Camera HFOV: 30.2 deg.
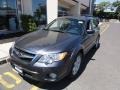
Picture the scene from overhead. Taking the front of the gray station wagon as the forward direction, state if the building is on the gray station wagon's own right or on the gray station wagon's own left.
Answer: on the gray station wagon's own right

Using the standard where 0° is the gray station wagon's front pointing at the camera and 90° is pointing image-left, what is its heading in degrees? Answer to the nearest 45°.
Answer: approximately 45°

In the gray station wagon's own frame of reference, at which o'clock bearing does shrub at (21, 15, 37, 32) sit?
The shrub is roughly at 4 o'clock from the gray station wagon.
